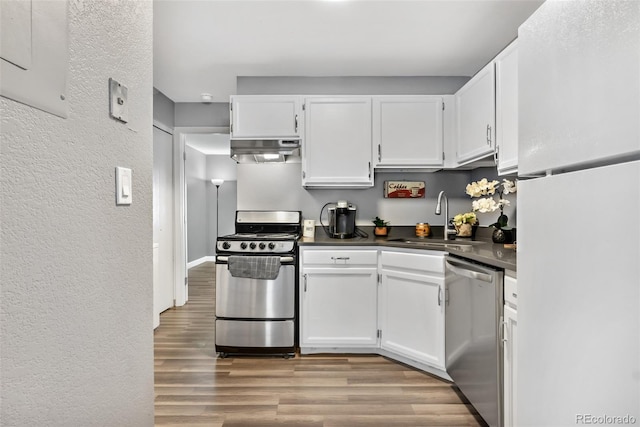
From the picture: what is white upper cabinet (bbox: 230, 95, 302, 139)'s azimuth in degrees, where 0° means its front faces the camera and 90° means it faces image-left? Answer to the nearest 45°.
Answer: approximately 0°

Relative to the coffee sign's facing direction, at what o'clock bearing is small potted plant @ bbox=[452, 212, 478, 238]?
The small potted plant is roughly at 10 o'clock from the coffee sign.

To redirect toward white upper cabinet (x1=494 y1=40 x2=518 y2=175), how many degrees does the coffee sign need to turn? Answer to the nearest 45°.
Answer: approximately 45° to its left

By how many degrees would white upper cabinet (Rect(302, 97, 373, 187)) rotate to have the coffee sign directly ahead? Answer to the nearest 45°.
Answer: approximately 135° to its left

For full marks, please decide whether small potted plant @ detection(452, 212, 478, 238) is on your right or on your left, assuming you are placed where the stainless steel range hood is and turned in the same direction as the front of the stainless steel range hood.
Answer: on your left

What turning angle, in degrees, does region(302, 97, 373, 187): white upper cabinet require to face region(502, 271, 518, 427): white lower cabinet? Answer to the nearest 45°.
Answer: approximately 45° to its left

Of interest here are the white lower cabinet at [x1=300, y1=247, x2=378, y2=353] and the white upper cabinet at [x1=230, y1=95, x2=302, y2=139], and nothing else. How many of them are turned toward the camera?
2

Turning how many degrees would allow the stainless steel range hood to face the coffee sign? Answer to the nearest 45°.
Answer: approximately 90° to its left
